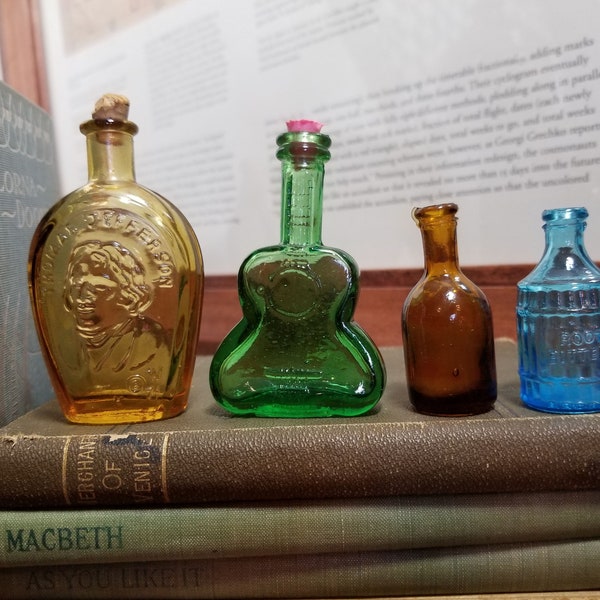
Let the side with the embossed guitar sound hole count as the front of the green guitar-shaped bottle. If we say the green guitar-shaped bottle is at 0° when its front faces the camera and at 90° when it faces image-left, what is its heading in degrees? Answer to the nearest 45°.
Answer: approximately 0°
